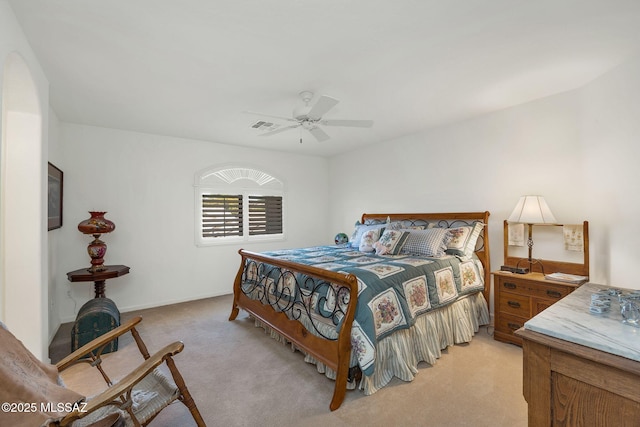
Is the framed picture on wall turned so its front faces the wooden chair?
no

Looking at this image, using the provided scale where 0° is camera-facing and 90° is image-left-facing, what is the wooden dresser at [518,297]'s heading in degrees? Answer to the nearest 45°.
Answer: approximately 45°

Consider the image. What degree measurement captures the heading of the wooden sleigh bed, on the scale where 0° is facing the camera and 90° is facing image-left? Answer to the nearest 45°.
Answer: approximately 45°

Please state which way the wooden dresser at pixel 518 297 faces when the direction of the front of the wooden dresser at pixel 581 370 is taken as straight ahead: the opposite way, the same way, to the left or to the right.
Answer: to the left

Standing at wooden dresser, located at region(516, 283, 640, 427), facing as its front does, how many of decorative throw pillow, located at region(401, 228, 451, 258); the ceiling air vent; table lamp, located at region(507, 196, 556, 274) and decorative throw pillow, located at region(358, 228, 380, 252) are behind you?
0

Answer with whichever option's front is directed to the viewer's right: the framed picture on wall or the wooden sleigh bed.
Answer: the framed picture on wall

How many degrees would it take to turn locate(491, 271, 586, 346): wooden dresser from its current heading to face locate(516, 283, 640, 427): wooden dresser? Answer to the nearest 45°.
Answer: approximately 45° to its left

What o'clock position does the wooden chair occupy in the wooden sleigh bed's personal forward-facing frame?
The wooden chair is roughly at 12 o'clock from the wooden sleigh bed.

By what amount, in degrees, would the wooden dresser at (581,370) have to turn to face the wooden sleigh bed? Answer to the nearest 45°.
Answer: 0° — it already faces it

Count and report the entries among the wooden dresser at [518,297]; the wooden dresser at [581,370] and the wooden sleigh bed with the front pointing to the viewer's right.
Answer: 0

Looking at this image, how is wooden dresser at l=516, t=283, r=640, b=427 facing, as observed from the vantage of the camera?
facing away from the viewer and to the left of the viewer

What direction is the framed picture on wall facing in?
to the viewer's right

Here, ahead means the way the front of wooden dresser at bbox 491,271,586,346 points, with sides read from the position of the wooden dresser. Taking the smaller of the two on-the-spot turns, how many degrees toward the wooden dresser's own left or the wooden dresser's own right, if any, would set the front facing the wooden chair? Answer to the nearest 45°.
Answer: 0° — it already faces it

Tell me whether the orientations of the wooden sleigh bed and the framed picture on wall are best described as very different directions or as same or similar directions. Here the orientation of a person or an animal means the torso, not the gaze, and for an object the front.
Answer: very different directions
